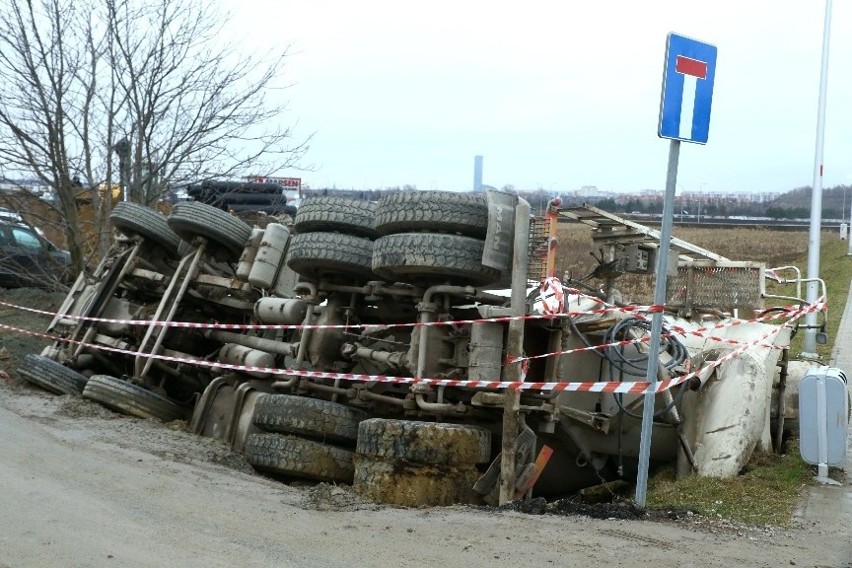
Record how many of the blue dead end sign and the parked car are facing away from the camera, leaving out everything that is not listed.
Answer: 0

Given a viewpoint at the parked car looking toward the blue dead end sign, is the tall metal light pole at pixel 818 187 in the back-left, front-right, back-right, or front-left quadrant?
front-left

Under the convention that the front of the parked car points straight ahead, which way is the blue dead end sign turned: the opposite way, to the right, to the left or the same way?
to the right

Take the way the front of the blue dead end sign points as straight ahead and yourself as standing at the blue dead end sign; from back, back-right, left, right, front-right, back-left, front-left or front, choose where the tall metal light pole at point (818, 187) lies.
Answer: back-left

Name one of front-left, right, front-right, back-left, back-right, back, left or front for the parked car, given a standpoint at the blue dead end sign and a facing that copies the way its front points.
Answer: back

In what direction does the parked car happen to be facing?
to the viewer's right

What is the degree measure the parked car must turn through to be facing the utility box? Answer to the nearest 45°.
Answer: approximately 45° to its right

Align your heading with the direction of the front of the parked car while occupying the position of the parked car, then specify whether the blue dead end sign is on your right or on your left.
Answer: on your right

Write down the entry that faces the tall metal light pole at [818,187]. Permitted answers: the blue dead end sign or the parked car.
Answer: the parked car
